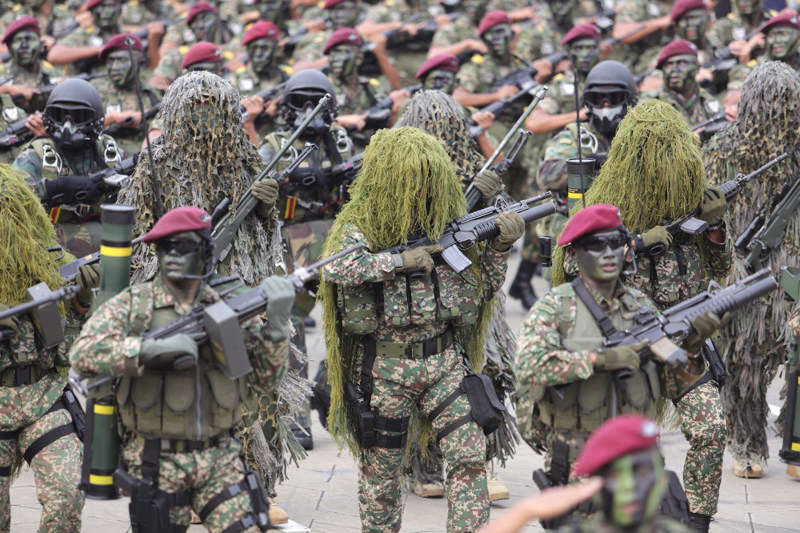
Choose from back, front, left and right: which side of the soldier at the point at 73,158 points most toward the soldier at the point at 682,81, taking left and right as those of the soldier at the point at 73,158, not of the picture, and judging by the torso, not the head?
left

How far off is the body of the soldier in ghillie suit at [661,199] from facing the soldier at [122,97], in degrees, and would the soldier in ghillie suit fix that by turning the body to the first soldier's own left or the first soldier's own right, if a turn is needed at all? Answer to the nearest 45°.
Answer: approximately 135° to the first soldier's own right

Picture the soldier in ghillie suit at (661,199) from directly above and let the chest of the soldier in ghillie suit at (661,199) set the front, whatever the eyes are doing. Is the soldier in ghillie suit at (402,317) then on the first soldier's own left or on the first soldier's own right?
on the first soldier's own right

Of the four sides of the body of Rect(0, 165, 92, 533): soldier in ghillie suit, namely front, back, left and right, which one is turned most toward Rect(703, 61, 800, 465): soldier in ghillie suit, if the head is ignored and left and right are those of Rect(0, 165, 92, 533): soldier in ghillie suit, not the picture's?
left

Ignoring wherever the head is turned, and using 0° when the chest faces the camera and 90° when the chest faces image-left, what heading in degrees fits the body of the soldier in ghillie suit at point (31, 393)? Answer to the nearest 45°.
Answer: approximately 0°

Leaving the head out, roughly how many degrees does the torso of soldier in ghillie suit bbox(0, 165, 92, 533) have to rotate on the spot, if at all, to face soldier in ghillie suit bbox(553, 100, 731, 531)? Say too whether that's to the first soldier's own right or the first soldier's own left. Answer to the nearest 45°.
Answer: approximately 90° to the first soldier's own left

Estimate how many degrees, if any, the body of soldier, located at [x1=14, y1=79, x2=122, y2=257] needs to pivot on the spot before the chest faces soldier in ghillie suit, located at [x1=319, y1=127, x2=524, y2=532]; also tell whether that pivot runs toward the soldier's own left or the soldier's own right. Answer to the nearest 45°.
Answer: approximately 45° to the soldier's own left

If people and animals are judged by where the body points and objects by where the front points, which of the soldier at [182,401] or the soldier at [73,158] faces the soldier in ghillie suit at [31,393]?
the soldier at [73,158]
